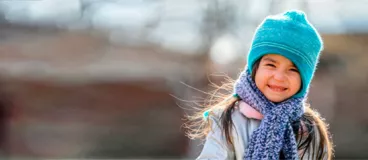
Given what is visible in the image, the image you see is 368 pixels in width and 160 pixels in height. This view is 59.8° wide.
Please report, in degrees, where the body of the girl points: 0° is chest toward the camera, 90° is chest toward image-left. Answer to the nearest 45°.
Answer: approximately 0°
